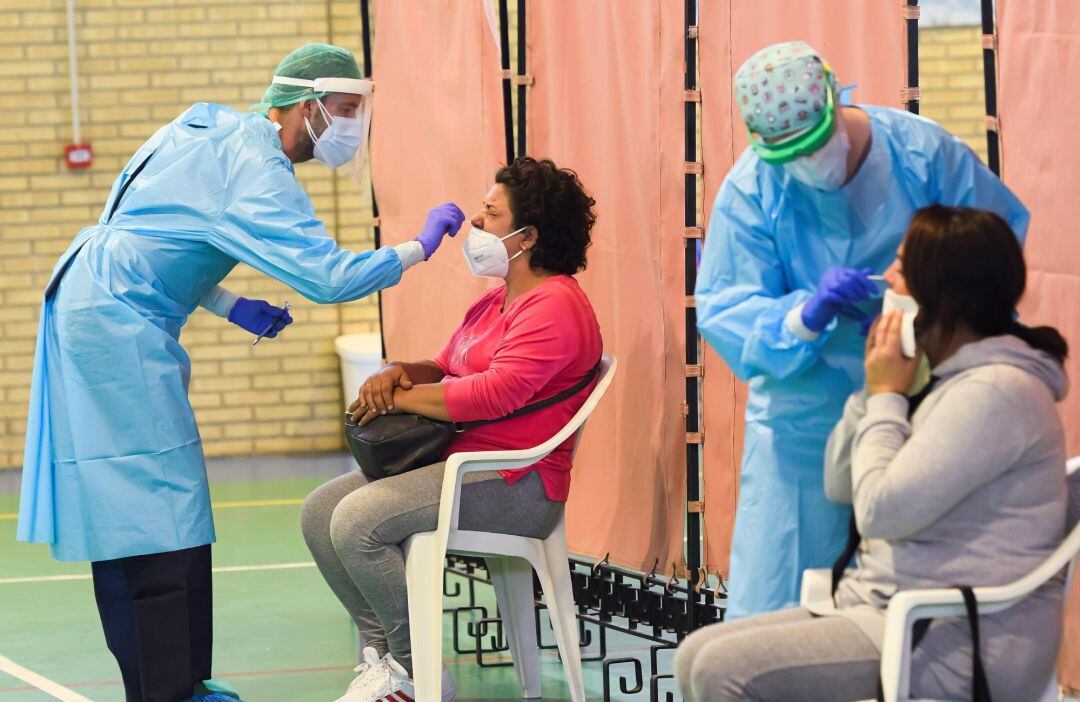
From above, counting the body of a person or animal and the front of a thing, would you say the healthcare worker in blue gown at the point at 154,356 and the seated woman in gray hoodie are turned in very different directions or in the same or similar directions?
very different directions

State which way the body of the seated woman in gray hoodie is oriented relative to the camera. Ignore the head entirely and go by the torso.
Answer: to the viewer's left

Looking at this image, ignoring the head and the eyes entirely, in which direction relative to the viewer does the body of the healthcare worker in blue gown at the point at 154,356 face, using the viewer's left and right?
facing to the right of the viewer

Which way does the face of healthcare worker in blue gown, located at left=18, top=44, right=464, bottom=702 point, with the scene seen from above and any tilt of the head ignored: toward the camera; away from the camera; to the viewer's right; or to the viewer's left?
to the viewer's right

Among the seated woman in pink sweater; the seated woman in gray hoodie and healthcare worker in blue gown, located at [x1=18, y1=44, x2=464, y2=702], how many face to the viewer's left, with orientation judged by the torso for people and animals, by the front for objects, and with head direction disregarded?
2

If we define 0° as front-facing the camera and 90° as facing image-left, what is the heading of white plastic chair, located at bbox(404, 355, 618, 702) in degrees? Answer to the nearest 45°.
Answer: approximately 90°

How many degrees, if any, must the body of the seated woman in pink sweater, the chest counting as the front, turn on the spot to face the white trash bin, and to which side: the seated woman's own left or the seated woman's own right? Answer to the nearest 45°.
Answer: approximately 90° to the seated woman's own right

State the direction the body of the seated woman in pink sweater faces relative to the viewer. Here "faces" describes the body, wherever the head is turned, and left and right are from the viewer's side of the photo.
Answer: facing to the left of the viewer

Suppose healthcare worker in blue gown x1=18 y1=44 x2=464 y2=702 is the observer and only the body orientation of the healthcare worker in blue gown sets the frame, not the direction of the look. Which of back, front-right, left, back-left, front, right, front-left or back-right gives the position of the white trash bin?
left

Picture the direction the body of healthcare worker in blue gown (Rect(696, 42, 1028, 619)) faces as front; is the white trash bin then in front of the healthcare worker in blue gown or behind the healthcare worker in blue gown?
behind

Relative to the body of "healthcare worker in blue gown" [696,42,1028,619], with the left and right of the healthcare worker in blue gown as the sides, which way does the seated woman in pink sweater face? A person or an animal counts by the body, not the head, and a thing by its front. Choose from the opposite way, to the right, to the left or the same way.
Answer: to the right

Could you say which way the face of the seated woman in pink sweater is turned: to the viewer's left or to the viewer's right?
to the viewer's left

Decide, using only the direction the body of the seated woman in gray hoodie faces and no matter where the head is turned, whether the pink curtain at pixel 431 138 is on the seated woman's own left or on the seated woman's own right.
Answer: on the seated woman's own right
